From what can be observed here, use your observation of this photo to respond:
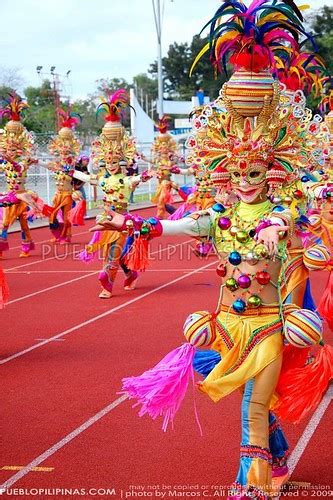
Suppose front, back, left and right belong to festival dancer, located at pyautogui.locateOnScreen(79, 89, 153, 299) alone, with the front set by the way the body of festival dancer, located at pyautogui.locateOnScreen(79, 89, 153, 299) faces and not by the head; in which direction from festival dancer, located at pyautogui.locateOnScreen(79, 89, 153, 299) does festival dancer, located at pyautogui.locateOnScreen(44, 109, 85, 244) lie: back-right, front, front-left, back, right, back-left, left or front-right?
back

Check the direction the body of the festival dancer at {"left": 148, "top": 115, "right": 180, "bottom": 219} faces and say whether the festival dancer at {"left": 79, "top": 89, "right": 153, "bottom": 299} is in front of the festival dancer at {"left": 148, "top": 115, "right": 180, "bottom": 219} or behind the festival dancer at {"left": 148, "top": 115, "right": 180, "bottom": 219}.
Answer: in front

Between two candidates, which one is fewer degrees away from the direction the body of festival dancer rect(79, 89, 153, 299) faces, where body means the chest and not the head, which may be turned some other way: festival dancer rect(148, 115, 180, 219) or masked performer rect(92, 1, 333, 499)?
the masked performer

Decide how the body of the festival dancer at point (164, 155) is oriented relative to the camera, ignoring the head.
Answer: toward the camera

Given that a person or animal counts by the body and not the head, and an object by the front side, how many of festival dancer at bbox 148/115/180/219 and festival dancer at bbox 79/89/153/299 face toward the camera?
2

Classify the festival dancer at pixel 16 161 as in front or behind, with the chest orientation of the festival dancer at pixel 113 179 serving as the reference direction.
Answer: behind

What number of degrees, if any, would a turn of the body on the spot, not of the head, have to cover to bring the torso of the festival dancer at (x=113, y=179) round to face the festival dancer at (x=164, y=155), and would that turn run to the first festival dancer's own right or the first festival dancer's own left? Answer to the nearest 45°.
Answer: approximately 180°

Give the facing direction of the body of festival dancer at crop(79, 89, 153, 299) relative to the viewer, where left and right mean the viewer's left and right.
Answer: facing the viewer
